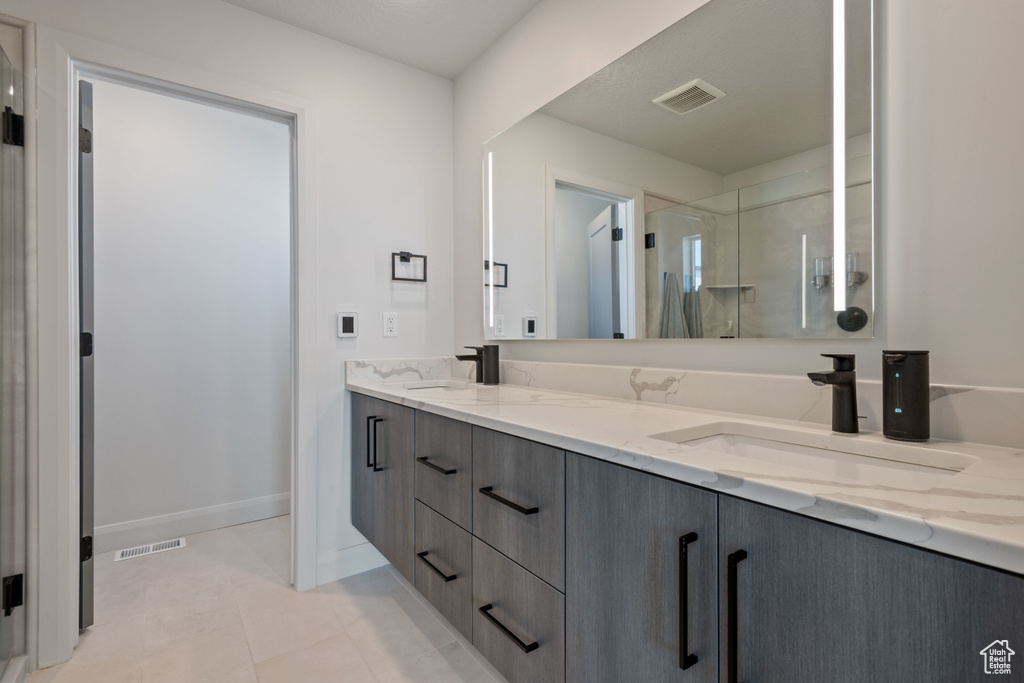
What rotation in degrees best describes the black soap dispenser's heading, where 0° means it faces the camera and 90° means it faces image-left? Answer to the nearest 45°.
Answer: approximately 45°

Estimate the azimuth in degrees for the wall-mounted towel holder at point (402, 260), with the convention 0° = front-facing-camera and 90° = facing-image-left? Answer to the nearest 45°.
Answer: approximately 315°

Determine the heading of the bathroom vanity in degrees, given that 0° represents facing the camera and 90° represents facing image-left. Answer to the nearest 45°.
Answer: approximately 45°

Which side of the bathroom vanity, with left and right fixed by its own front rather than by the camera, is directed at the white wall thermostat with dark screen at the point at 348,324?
right

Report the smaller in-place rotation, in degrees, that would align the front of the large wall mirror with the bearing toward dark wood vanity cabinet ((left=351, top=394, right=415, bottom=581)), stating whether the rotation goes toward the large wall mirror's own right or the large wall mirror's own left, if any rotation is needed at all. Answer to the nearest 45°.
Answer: approximately 45° to the large wall mirror's own right

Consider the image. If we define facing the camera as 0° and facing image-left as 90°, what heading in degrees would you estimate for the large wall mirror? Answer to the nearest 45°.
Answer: approximately 45°

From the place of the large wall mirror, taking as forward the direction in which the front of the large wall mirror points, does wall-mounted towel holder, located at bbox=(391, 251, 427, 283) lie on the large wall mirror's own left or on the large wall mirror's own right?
on the large wall mirror's own right
